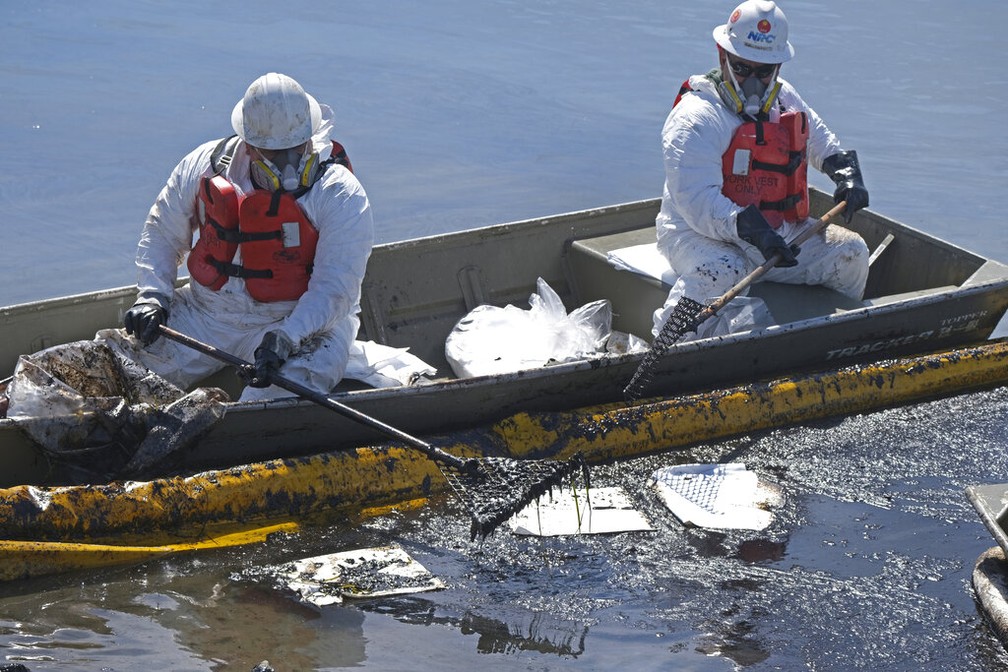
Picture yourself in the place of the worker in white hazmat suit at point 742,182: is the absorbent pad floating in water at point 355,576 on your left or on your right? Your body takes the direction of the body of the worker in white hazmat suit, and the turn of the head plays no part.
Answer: on your right

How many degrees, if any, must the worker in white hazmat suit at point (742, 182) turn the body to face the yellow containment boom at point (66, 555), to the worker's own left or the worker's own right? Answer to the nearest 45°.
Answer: approximately 90° to the worker's own right

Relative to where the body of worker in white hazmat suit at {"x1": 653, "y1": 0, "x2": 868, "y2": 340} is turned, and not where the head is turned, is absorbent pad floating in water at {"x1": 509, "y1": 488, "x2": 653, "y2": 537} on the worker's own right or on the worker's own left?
on the worker's own right

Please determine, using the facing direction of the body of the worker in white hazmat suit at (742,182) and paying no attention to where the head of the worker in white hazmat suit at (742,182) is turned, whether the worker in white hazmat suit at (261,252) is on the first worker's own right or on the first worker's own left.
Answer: on the first worker's own right

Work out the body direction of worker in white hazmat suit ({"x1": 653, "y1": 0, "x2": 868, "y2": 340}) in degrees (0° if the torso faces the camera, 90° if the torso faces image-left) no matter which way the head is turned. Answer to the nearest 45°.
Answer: approximately 315°

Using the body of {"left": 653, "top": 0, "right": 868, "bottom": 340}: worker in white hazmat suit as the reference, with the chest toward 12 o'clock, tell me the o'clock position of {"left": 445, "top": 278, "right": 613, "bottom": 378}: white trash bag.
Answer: The white trash bag is roughly at 4 o'clock from the worker in white hazmat suit.

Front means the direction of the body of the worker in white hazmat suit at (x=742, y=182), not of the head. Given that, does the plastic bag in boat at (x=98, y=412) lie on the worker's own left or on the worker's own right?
on the worker's own right

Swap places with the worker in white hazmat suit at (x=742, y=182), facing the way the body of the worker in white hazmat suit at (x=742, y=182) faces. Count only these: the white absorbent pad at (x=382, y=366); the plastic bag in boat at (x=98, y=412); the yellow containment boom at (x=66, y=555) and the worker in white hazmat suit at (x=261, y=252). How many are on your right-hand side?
4
